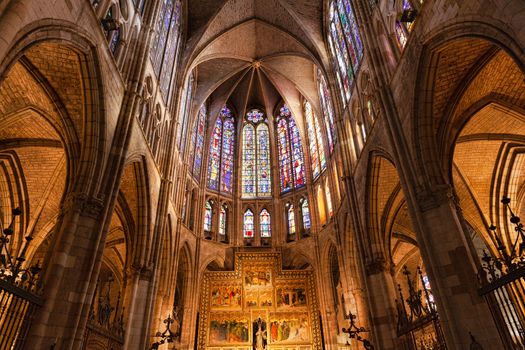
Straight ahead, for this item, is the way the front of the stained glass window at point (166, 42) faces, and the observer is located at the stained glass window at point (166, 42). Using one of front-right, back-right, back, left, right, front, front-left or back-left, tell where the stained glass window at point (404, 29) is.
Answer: front-right

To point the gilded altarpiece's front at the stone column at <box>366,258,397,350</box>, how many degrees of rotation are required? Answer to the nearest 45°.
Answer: approximately 45° to its left

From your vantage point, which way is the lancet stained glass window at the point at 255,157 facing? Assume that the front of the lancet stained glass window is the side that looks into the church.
toward the camera

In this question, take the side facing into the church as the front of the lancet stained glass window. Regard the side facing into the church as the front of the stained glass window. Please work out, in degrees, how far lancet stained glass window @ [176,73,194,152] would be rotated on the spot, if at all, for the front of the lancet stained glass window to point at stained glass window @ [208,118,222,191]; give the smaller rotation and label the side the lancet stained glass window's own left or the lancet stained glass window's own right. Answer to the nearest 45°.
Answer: approximately 45° to the lancet stained glass window's own left

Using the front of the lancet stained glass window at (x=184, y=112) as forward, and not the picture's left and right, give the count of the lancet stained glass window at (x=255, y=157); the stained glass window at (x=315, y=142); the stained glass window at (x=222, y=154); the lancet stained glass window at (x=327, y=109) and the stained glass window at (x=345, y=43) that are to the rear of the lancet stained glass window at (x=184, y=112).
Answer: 0

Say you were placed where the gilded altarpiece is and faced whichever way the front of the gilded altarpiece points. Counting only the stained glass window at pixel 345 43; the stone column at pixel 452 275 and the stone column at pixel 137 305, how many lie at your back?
0

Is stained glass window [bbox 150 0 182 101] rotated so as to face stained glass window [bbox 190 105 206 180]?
no

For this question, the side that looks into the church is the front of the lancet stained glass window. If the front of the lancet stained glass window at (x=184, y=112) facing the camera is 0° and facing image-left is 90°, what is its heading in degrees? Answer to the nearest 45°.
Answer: approximately 270°

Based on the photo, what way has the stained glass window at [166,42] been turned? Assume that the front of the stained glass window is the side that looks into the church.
to the viewer's right

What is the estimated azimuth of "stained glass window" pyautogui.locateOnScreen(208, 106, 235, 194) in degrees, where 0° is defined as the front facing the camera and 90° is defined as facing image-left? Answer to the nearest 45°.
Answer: approximately 315°

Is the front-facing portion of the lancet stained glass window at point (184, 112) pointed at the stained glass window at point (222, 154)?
no

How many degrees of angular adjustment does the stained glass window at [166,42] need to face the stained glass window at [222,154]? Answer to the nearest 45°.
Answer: approximately 45° to its left

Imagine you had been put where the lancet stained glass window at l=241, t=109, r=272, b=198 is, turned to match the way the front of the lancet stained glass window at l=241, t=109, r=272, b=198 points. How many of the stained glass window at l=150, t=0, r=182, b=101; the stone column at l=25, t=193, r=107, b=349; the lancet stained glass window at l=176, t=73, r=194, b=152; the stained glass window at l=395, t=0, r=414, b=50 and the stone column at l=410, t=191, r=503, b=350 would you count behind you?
0

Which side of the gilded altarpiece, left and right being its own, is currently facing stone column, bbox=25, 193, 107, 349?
front

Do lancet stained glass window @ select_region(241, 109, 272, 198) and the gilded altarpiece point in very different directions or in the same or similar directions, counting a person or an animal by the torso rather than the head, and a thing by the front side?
same or similar directions

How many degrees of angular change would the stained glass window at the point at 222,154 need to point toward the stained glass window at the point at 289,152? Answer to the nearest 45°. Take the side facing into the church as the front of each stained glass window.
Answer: approximately 45° to its left
